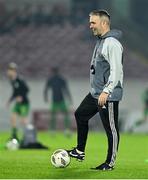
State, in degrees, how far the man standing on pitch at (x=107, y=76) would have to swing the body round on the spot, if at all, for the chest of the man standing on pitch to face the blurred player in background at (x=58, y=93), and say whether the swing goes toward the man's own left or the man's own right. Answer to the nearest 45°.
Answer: approximately 90° to the man's own right

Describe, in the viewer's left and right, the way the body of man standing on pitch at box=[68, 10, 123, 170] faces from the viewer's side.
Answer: facing to the left of the viewer
